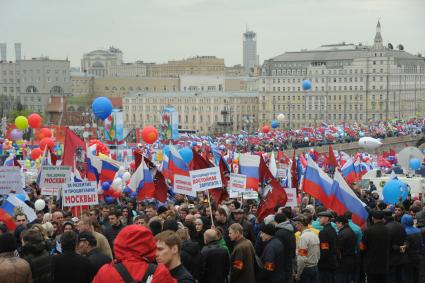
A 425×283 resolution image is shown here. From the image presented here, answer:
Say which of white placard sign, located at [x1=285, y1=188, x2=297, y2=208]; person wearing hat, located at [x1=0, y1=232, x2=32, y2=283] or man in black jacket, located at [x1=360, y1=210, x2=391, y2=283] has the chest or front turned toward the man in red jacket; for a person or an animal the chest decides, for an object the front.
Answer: the white placard sign

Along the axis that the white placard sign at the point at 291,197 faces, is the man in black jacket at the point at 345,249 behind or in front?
in front

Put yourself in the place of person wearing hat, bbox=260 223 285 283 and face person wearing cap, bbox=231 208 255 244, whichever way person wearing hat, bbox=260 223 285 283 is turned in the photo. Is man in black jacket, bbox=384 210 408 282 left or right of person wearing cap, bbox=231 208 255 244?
right

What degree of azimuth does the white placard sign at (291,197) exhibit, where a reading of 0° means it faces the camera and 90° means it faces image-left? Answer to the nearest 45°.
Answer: approximately 0°

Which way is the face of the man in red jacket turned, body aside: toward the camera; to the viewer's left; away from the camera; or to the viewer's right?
away from the camera

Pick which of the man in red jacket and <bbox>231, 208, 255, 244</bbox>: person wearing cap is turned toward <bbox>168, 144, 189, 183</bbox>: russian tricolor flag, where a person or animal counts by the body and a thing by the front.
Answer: the man in red jacket

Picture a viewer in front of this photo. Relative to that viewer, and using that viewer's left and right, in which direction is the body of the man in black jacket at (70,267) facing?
facing away from the viewer
